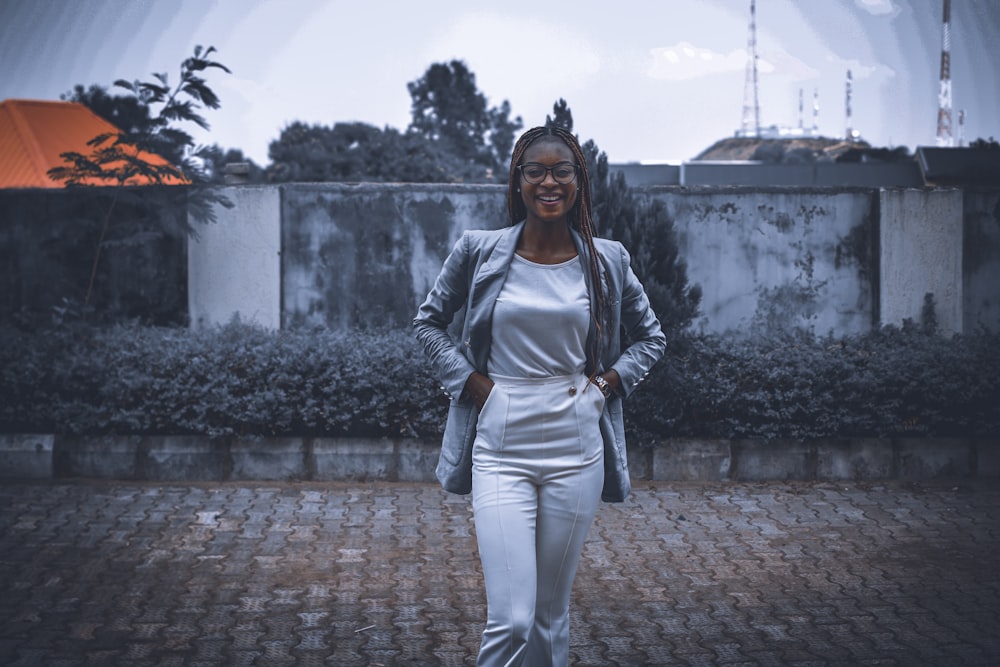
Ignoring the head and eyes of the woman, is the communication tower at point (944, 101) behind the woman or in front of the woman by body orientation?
behind

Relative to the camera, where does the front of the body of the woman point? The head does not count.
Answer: toward the camera

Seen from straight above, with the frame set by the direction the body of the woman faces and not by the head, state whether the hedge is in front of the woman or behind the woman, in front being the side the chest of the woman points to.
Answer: behind

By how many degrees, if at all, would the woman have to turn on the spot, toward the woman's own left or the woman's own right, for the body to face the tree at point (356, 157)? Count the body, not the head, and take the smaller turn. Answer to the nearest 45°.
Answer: approximately 180°

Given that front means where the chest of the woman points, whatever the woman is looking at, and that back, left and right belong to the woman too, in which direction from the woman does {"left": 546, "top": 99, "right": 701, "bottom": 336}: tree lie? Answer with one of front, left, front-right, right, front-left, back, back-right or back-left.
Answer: back

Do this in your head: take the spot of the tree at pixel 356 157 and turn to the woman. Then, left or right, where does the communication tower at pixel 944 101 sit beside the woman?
left

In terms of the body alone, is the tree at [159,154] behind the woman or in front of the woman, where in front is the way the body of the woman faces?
behind

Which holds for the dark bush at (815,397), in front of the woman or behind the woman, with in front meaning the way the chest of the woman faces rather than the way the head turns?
behind
